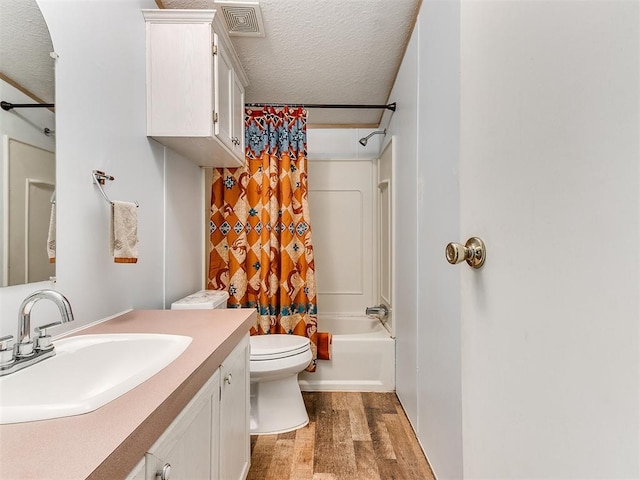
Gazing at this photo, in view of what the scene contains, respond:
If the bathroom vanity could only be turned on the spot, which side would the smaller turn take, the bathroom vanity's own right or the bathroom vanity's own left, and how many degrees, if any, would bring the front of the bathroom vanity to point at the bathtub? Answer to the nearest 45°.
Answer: approximately 45° to the bathroom vanity's own left

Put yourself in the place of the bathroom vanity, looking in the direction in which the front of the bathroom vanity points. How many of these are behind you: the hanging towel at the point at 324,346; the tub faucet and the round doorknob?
0

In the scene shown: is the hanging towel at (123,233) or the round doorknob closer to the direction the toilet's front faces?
the round doorknob

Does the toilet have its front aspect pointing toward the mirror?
no

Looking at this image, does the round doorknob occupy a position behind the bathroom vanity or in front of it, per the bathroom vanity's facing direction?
in front

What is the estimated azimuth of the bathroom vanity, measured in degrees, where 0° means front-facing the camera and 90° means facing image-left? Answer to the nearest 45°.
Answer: approximately 270°

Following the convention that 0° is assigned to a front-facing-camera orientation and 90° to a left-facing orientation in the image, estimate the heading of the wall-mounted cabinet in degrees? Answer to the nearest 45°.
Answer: approximately 270°

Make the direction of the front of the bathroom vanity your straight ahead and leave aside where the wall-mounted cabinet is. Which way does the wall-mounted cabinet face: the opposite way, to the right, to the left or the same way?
the same way

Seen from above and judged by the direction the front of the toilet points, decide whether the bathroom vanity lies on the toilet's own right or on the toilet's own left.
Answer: on the toilet's own right

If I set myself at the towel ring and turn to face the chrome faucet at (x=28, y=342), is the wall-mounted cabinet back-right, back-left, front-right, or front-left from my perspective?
back-left
